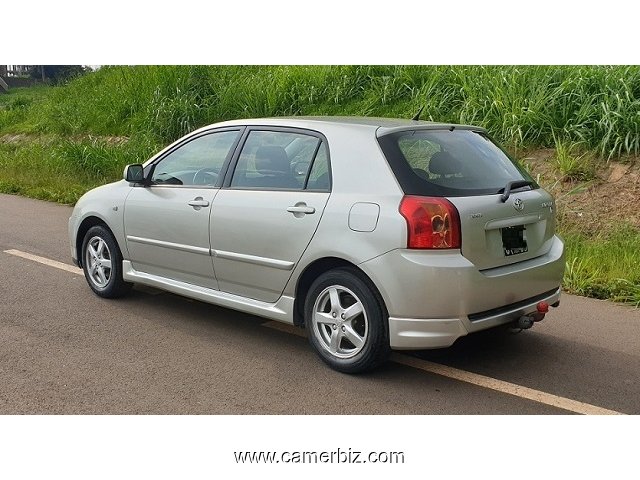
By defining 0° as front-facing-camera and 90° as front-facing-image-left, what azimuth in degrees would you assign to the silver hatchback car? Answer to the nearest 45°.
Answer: approximately 135°
